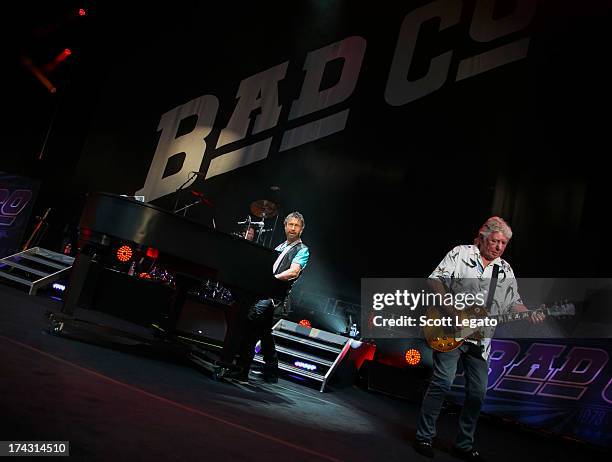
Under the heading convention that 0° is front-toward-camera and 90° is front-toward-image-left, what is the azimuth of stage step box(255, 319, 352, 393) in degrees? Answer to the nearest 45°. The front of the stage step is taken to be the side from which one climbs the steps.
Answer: approximately 45°

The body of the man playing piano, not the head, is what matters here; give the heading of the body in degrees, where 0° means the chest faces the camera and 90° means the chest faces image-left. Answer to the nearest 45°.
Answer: approximately 45°

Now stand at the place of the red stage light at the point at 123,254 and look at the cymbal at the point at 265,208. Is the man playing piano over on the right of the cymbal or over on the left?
right

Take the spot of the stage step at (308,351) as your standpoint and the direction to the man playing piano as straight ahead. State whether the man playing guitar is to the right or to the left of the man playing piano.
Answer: left

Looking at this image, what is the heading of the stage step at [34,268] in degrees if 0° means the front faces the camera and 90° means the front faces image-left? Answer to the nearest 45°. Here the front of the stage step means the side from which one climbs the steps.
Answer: approximately 45°

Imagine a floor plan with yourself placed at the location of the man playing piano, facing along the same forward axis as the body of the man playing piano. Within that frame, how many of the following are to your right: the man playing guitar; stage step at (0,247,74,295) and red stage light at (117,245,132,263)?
2

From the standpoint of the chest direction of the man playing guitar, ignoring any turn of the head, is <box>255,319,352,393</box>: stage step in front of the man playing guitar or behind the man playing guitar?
behind

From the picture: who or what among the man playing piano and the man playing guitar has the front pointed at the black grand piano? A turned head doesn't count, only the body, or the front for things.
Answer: the man playing piano

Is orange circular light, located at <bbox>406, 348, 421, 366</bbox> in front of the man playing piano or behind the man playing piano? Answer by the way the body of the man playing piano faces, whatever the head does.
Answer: behind

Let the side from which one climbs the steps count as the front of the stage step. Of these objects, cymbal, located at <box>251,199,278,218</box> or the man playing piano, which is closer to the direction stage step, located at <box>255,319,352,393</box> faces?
the man playing piano

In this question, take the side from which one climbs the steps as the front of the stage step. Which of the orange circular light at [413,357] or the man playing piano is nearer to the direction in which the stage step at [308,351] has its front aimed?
the man playing piano
